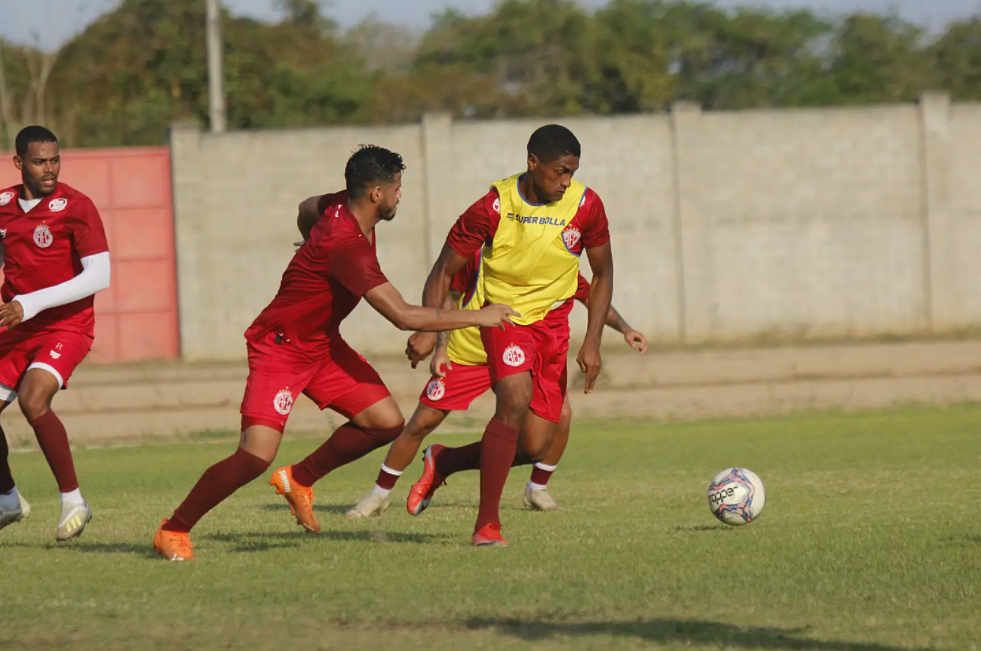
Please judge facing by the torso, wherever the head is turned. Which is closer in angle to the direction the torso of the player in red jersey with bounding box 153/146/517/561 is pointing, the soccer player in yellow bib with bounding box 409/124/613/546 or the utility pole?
the soccer player in yellow bib

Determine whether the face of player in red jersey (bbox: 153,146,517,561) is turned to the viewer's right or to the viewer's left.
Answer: to the viewer's right

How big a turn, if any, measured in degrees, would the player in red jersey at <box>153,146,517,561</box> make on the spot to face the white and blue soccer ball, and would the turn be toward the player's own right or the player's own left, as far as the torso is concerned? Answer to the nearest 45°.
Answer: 0° — they already face it

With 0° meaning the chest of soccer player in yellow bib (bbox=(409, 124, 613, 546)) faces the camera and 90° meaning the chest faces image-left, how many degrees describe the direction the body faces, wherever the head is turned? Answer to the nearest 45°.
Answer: approximately 315°

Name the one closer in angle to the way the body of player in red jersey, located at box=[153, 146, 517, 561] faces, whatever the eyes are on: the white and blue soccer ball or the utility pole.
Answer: the white and blue soccer ball

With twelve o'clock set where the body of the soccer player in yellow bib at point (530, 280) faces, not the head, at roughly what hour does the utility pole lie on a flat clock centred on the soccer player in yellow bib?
The utility pole is roughly at 7 o'clock from the soccer player in yellow bib.

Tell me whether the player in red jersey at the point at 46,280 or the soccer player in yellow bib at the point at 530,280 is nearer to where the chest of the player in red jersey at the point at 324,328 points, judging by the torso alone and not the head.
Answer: the soccer player in yellow bib

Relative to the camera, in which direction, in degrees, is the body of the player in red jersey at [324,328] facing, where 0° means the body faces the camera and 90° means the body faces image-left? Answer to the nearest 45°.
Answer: approximately 270°

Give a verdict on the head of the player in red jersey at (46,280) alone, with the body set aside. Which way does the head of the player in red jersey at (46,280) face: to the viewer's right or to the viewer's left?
to the viewer's right

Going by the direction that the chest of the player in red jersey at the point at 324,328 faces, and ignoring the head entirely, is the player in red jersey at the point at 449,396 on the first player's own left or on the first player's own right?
on the first player's own left

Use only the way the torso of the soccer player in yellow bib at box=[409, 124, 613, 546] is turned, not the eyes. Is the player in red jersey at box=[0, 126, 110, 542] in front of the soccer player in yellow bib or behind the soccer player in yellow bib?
behind

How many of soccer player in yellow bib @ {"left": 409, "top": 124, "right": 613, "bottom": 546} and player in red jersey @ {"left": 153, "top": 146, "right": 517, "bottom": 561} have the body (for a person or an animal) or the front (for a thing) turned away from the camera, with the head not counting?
0

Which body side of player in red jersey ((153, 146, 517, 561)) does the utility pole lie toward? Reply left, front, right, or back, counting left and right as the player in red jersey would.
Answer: left
